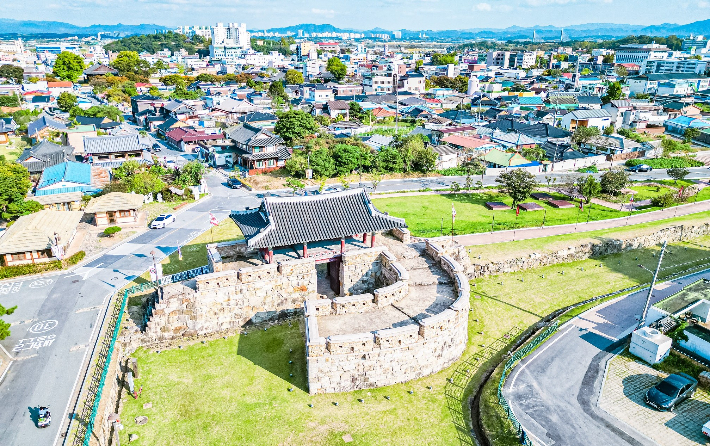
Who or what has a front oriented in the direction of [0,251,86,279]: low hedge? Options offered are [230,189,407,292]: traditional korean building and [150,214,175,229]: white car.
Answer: the white car

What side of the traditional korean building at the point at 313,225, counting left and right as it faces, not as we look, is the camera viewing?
front

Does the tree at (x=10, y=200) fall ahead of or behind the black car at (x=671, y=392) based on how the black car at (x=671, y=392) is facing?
ahead

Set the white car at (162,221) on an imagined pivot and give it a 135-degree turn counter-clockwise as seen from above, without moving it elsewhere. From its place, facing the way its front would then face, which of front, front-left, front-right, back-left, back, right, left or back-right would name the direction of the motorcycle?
right

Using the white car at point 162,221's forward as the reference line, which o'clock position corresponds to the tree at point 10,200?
The tree is roughly at 2 o'clock from the white car.

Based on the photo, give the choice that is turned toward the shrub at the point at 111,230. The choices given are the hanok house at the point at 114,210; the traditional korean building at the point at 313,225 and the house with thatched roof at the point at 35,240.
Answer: the hanok house

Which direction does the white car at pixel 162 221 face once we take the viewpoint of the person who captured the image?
facing the viewer and to the left of the viewer

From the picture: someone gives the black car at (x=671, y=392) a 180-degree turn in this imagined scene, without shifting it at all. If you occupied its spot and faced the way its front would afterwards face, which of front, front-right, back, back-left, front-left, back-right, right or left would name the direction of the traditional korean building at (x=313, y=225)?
back-left

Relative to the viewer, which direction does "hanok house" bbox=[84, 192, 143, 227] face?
toward the camera

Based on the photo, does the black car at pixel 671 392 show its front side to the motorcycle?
yes

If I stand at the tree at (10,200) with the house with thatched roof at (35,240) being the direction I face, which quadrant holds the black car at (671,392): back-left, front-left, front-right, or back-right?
front-left

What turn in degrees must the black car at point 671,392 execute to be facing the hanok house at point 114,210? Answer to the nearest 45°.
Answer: approximately 45° to its right

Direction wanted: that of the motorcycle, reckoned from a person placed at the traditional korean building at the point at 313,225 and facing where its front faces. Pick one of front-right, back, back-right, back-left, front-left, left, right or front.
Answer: front-right

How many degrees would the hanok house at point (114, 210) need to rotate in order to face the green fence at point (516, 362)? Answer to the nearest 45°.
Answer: approximately 45° to its left
